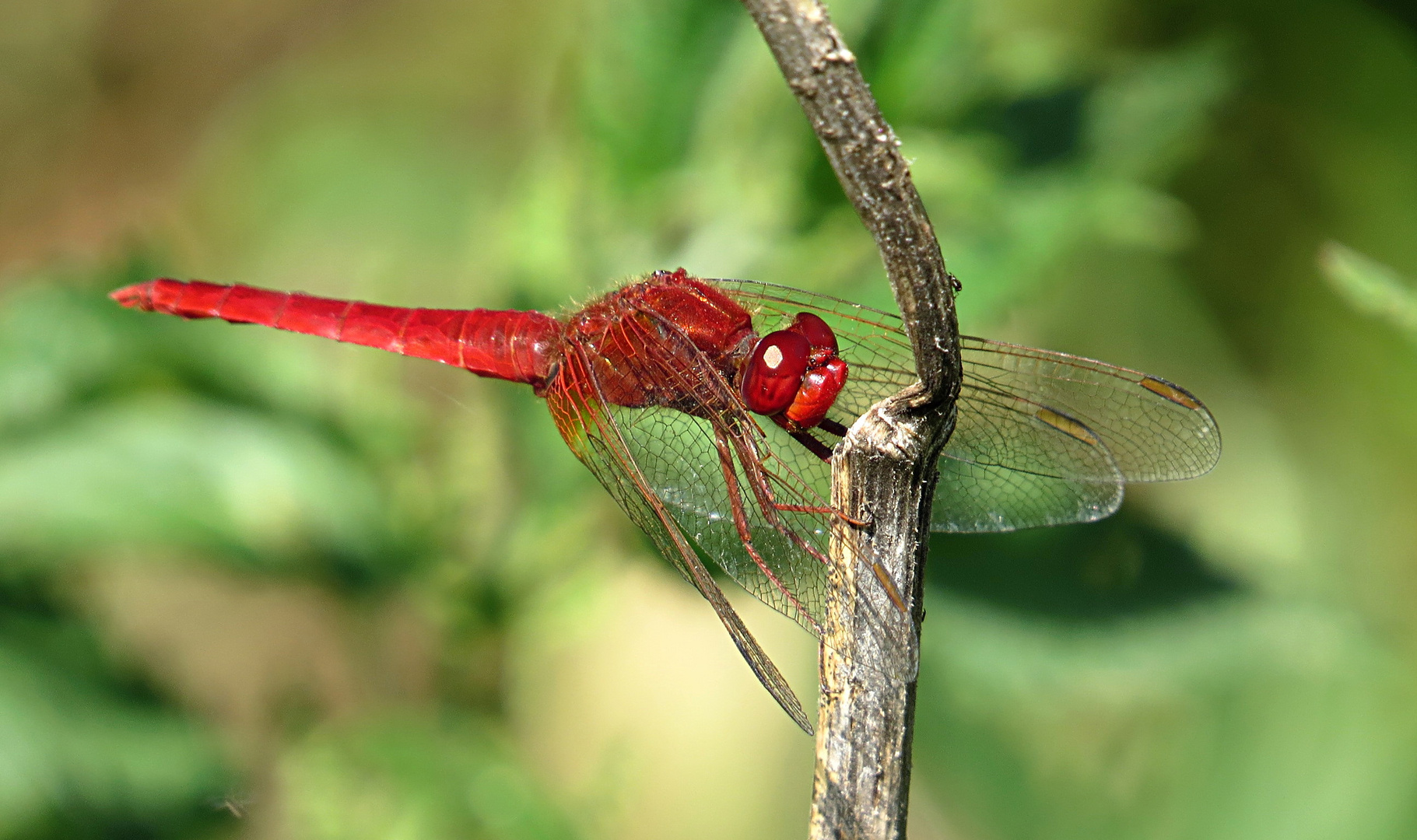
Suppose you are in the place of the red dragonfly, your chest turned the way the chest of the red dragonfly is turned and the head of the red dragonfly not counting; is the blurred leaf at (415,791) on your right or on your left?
on your left

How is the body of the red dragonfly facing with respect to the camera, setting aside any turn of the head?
to the viewer's right
